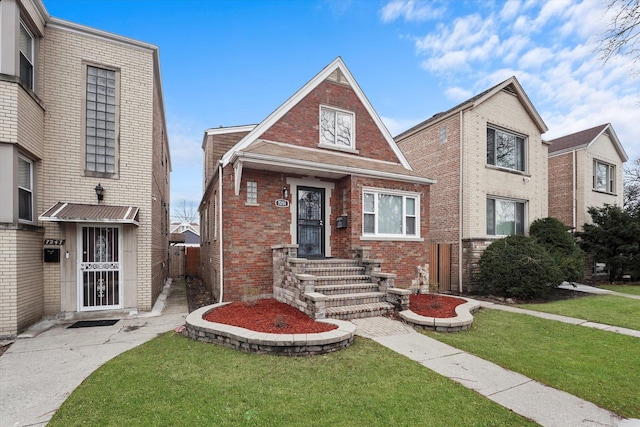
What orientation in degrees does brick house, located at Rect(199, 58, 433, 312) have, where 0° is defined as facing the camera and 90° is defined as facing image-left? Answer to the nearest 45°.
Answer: approximately 315°

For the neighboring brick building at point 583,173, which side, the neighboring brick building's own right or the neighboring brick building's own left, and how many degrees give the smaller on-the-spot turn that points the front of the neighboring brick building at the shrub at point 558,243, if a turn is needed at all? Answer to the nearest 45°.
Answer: approximately 45° to the neighboring brick building's own right

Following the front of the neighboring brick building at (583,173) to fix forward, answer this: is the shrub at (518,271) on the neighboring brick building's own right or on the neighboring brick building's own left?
on the neighboring brick building's own right

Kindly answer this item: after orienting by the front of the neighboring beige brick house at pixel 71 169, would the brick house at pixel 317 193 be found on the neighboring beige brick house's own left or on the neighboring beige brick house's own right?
on the neighboring beige brick house's own left

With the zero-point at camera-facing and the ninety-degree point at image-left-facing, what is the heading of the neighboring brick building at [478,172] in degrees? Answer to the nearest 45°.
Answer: approximately 315°

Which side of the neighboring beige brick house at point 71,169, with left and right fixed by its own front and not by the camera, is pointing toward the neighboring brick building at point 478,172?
left

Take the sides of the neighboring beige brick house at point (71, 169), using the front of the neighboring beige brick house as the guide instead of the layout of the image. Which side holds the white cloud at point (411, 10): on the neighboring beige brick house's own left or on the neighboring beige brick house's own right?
on the neighboring beige brick house's own left
